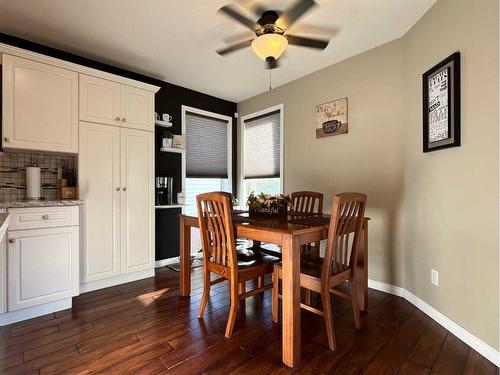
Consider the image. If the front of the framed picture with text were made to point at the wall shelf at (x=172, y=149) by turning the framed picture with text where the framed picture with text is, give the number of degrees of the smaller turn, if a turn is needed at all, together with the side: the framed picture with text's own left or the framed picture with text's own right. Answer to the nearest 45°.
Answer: approximately 45° to the framed picture with text's own right

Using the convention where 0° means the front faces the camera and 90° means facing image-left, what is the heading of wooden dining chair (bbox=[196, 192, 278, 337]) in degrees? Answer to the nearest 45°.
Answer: approximately 225°

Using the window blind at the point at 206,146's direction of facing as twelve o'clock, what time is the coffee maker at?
The coffee maker is roughly at 3 o'clock from the window blind.

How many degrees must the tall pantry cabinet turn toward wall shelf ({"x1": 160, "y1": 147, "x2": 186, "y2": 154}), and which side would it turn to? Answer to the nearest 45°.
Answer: approximately 90° to its left

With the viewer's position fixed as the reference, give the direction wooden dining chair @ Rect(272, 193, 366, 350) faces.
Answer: facing away from the viewer and to the left of the viewer

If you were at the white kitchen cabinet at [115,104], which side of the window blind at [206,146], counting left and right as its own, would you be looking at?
right

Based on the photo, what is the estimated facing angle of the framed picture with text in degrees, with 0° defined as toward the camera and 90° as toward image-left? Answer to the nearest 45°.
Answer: approximately 45°
